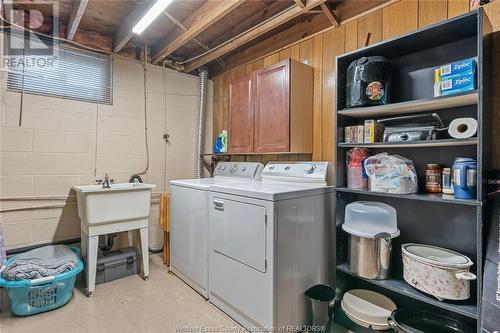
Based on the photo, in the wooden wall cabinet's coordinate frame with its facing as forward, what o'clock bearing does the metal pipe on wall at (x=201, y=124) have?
The metal pipe on wall is roughly at 3 o'clock from the wooden wall cabinet.

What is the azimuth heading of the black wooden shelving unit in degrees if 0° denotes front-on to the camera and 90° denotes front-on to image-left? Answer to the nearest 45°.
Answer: approximately 45°

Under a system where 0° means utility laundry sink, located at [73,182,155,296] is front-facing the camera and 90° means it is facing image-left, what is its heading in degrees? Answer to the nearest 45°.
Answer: approximately 315°

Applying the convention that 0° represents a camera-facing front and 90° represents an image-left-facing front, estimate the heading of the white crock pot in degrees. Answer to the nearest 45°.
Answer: approximately 45°

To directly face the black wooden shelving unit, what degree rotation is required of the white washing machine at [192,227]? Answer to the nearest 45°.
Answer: approximately 90° to its left
